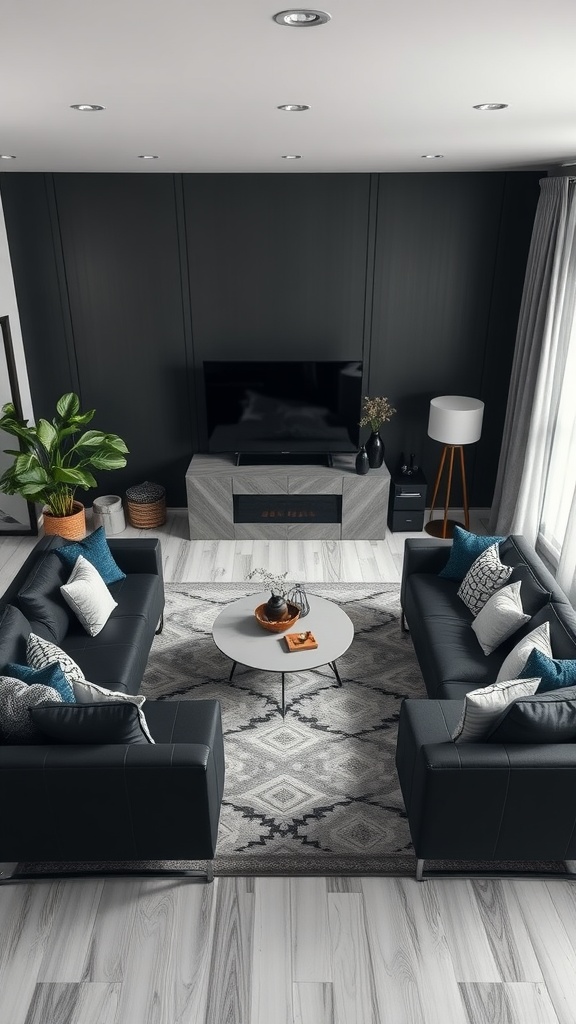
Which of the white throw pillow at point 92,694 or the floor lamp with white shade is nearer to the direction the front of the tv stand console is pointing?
the white throw pillow

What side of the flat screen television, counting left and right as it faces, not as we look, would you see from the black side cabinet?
left

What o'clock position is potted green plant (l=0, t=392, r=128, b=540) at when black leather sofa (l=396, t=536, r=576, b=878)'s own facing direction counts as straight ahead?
The potted green plant is roughly at 1 o'clock from the black leather sofa.

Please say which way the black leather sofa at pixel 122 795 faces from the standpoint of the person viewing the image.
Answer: facing to the right of the viewer

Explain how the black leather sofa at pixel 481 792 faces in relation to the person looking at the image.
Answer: facing to the left of the viewer

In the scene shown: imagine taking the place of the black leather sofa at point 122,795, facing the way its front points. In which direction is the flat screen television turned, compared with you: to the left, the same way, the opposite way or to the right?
to the right
